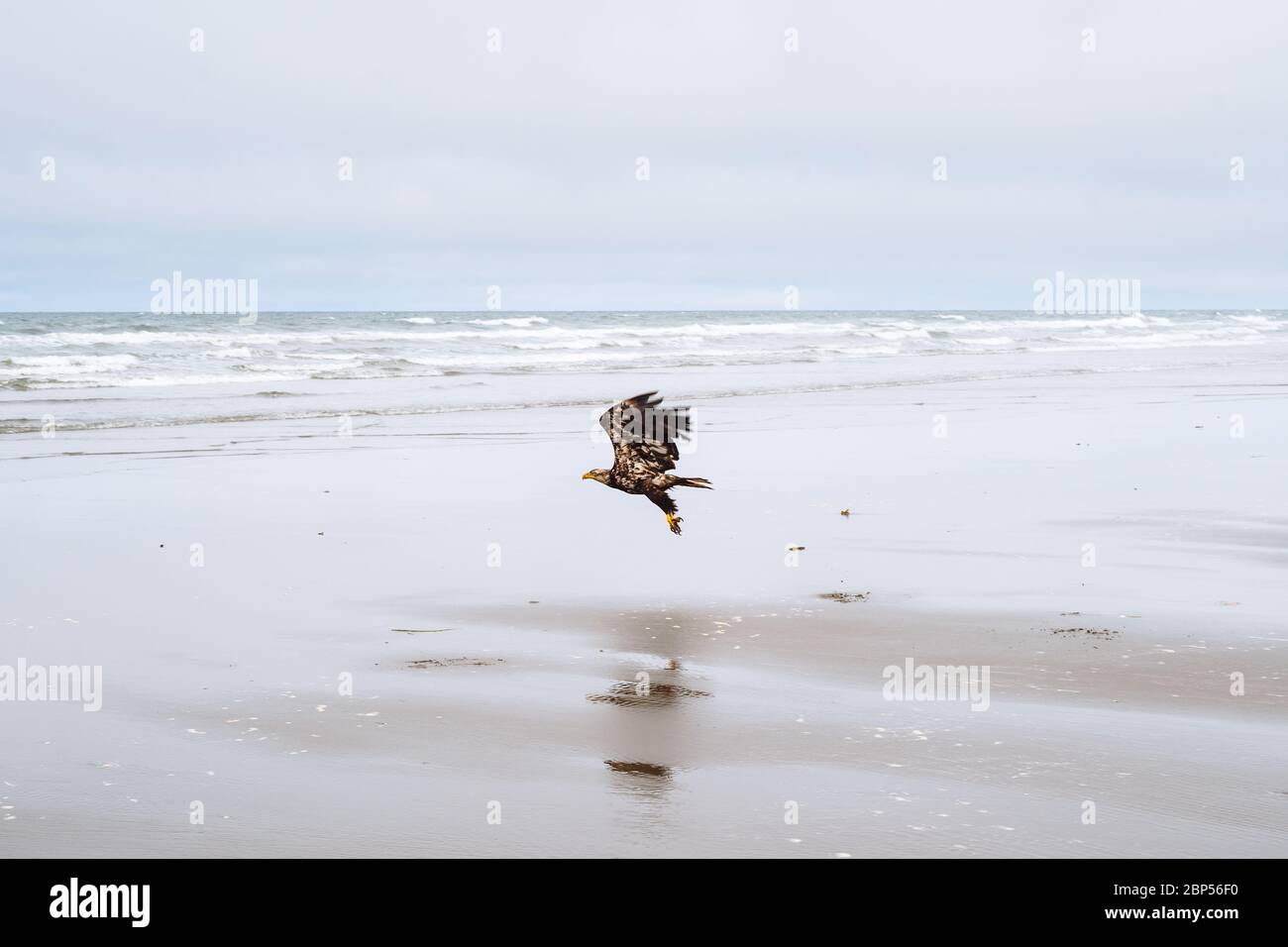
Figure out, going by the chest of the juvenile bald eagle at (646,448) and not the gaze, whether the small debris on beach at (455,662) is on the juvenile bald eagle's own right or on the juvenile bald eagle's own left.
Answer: on the juvenile bald eagle's own left

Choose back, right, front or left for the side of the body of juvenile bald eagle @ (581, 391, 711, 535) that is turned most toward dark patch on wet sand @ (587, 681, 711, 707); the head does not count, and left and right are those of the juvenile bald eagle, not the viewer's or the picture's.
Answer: left

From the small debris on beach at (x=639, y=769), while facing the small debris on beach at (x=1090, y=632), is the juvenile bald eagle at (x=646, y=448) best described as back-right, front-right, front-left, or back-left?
front-left

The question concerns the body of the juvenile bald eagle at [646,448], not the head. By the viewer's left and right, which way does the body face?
facing to the left of the viewer

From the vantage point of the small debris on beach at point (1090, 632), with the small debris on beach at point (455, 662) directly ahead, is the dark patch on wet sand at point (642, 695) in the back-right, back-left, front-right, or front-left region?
front-left

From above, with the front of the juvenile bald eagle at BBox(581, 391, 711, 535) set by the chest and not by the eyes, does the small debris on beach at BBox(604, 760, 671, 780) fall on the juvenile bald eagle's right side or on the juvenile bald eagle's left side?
on the juvenile bald eagle's left side

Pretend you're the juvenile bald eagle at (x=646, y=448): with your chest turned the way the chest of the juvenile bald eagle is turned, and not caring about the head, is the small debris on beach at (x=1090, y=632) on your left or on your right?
on your left
